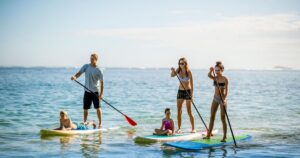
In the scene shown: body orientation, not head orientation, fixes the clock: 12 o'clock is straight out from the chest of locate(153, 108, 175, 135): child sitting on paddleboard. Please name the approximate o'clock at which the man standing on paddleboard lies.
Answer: The man standing on paddleboard is roughly at 2 o'clock from the child sitting on paddleboard.

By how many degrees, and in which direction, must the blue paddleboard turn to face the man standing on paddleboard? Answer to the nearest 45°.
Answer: approximately 45° to its right

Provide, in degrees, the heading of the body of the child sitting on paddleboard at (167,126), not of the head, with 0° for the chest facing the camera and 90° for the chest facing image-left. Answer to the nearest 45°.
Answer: approximately 45°

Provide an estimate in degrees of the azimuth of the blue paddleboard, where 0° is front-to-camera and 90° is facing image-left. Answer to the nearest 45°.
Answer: approximately 90°

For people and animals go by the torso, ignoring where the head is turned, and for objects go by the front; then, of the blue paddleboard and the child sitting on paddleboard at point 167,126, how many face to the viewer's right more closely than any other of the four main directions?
0

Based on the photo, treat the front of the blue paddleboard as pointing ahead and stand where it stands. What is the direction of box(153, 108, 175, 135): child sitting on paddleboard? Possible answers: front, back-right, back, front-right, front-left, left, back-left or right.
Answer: front-right
